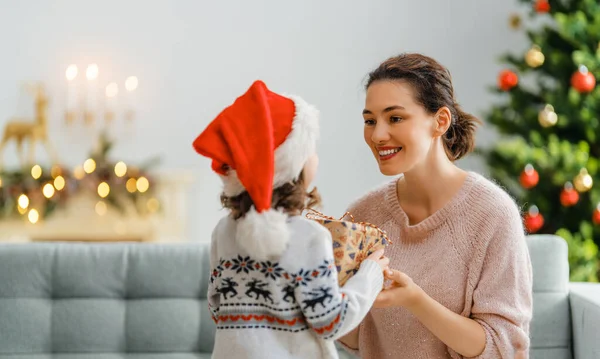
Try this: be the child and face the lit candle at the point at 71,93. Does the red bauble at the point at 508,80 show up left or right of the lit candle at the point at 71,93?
right

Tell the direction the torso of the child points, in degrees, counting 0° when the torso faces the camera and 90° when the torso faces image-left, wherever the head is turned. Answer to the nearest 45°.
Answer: approximately 225°

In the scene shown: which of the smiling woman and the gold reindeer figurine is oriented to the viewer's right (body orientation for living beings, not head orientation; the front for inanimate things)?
the gold reindeer figurine

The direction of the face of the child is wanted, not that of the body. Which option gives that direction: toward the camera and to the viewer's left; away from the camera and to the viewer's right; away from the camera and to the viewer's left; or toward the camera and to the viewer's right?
away from the camera and to the viewer's right

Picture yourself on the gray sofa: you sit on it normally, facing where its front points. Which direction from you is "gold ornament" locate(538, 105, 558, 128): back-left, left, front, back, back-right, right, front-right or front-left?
back-left

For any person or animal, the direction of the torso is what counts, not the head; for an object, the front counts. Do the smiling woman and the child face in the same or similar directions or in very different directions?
very different directions

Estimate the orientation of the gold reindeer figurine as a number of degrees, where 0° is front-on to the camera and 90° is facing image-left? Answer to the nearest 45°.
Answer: approximately 270°

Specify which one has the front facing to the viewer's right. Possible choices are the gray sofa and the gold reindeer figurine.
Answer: the gold reindeer figurine

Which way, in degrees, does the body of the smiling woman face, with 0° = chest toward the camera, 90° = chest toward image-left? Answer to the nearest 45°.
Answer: approximately 45°

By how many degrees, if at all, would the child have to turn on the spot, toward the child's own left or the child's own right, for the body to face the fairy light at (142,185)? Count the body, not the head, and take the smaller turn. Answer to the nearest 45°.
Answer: approximately 45° to the child's own left

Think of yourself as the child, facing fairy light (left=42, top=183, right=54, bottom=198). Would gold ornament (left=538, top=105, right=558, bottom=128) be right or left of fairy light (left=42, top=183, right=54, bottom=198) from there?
right

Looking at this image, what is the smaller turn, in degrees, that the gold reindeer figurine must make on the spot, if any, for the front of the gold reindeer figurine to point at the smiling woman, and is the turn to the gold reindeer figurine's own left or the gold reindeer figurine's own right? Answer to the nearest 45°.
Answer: approximately 90° to the gold reindeer figurine's own right
